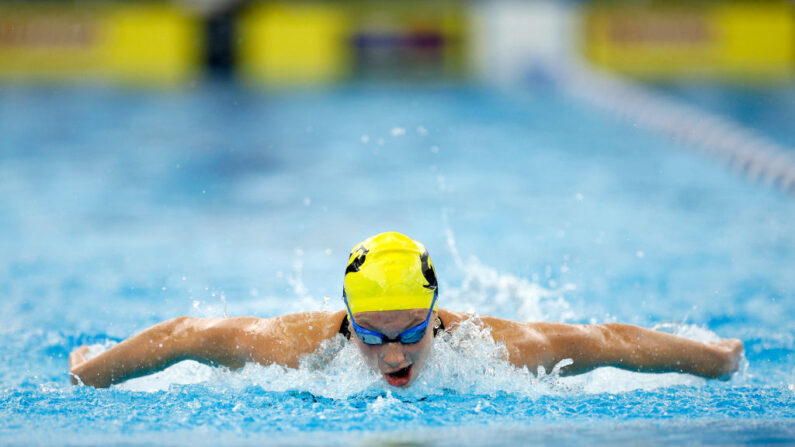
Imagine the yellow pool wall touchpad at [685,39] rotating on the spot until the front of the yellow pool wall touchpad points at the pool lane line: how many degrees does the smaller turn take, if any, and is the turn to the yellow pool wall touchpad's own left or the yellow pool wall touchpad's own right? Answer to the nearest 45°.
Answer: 0° — it already faces it

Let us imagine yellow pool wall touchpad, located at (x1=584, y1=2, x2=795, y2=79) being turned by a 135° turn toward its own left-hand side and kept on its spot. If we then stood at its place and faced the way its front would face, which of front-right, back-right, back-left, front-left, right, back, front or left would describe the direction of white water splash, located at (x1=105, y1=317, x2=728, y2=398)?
back-right

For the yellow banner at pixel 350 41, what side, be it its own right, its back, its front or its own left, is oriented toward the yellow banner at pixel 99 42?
right

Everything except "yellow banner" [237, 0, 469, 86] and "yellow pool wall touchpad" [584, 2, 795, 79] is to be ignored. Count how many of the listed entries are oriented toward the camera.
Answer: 2

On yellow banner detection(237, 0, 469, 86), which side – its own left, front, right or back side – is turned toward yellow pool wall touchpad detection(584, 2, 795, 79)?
left

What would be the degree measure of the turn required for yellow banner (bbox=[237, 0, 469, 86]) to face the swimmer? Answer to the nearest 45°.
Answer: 0° — it already faces them

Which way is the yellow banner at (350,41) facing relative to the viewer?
toward the camera

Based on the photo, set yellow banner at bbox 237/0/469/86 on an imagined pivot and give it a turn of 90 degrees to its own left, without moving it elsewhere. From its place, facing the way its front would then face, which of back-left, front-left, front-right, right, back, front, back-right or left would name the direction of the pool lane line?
front-right

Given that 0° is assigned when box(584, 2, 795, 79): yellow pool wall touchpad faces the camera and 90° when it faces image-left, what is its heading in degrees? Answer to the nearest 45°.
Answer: approximately 0°

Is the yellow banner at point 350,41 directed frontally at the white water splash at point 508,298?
yes

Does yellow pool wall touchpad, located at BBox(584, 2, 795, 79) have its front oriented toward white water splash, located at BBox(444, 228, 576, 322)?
yes
